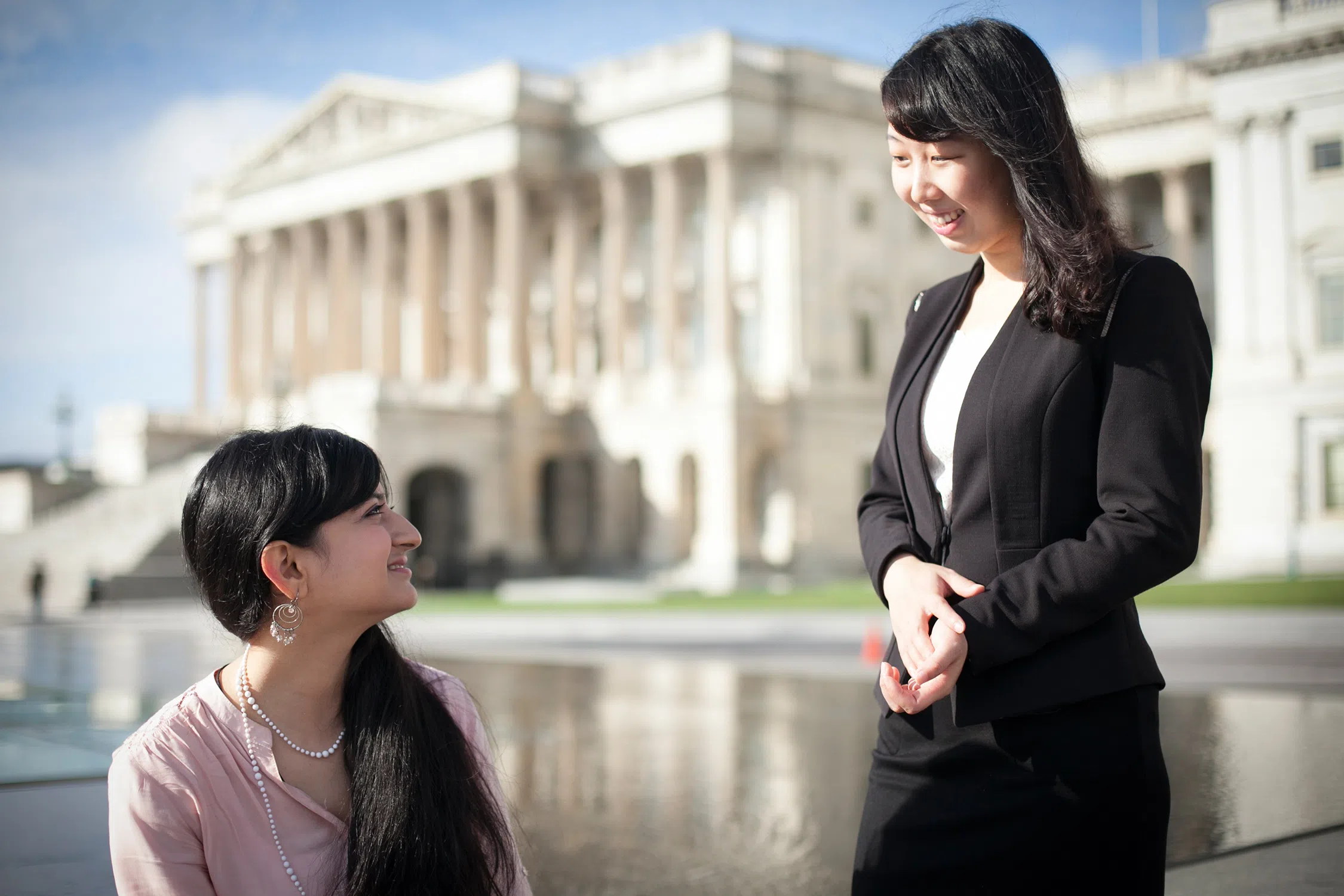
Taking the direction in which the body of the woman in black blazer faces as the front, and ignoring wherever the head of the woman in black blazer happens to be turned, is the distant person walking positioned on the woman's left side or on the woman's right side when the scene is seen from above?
on the woman's right side

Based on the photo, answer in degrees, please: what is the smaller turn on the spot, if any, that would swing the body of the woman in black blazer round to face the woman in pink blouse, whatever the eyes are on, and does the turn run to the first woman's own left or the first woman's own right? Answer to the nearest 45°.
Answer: approximately 45° to the first woman's own right

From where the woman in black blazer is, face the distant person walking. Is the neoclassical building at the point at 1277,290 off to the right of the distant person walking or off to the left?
right

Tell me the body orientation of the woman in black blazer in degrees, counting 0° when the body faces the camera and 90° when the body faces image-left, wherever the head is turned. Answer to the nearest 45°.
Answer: approximately 45°

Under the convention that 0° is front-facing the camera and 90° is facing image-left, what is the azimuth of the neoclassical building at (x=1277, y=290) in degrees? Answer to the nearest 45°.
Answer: approximately 45°
